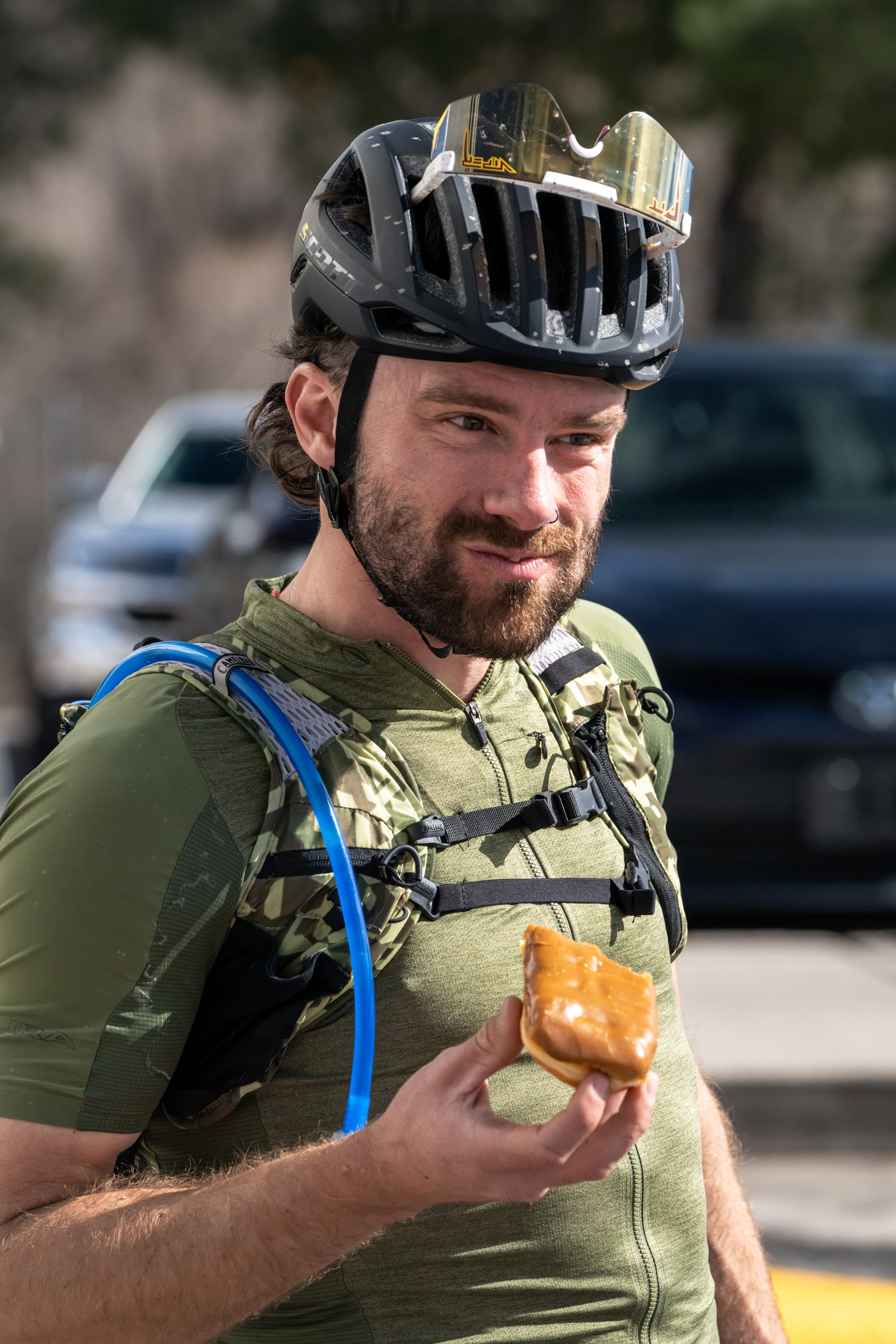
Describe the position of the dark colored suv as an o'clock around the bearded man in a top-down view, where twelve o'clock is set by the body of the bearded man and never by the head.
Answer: The dark colored suv is roughly at 8 o'clock from the bearded man.

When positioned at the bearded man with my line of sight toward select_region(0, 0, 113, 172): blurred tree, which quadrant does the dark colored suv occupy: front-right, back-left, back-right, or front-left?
front-right

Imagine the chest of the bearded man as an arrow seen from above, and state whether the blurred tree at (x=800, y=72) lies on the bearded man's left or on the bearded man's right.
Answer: on the bearded man's left

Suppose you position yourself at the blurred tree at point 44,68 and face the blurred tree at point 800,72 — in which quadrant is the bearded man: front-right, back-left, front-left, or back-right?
front-right

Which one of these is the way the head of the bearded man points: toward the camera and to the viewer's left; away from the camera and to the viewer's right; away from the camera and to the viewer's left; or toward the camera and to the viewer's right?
toward the camera and to the viewer's right

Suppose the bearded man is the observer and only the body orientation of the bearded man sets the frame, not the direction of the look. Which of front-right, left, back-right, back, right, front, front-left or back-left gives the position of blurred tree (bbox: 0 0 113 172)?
back-left

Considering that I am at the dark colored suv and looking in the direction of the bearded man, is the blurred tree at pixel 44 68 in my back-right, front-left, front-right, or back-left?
back-right

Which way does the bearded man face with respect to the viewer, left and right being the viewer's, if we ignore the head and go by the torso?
facing the viewer and to the right of the viewer
